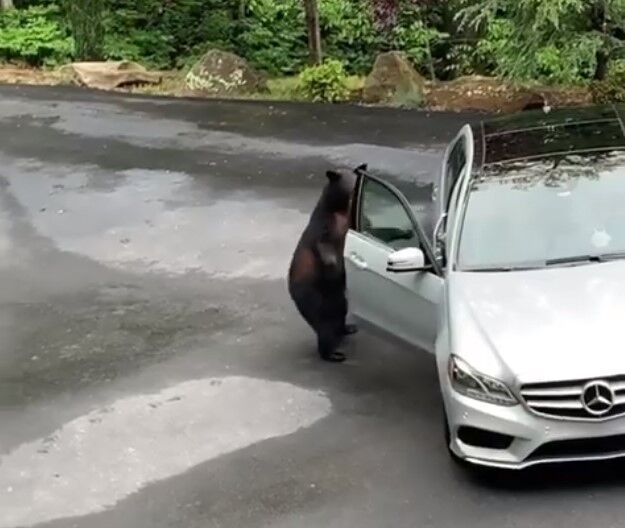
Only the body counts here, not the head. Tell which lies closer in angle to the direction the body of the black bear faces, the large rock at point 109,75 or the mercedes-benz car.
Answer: the mercedes-benz car

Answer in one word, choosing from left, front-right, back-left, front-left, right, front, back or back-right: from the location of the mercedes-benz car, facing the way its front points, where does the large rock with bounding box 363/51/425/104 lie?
back

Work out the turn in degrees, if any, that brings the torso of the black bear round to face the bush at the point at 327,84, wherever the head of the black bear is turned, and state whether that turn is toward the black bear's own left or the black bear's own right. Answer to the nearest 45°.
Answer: approximately 90° to the black bear's own left

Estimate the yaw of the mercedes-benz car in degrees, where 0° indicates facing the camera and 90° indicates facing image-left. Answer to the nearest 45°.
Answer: approximately 0°

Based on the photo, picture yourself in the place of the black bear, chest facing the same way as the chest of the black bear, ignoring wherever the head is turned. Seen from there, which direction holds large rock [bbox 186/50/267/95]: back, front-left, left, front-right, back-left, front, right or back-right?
left

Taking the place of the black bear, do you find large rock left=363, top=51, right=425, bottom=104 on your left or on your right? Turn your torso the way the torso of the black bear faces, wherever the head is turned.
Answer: on your left

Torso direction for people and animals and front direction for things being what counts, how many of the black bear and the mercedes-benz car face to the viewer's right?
1

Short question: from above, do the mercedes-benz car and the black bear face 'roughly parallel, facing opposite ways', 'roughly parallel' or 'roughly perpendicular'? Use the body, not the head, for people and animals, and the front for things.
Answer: roughly perpendicular

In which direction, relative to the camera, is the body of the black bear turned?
to the viewer's right

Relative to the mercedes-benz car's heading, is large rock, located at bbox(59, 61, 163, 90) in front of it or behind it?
behind
